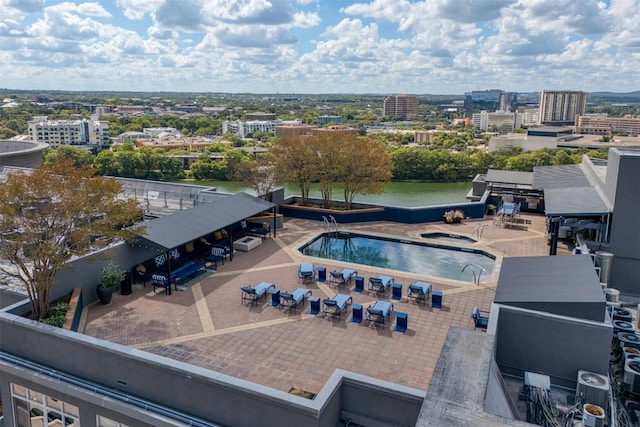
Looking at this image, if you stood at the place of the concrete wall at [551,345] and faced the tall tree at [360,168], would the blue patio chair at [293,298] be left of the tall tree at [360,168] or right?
left

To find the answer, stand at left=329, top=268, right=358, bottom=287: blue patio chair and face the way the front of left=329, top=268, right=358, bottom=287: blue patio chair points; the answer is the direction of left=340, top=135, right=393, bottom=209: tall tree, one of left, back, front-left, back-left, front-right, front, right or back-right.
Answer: front-left

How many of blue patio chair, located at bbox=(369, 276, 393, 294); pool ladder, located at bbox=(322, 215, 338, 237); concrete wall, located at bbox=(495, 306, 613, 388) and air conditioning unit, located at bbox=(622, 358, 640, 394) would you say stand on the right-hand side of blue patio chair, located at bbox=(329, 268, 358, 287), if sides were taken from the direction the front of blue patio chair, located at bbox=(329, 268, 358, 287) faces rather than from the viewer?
3

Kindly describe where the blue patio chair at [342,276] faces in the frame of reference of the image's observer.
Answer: facing away from the viewer and to the right of the viewer

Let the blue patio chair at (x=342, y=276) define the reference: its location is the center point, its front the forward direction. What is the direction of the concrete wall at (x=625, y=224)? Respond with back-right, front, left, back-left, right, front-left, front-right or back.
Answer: front-right

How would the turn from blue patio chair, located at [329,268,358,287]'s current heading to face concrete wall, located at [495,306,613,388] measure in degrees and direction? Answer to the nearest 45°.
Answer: approximately 90° to its right

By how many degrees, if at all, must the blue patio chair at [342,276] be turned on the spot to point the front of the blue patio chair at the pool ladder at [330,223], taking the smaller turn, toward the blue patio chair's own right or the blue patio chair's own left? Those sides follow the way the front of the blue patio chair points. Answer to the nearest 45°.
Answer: approximately 45° to the blue patio chair's own left

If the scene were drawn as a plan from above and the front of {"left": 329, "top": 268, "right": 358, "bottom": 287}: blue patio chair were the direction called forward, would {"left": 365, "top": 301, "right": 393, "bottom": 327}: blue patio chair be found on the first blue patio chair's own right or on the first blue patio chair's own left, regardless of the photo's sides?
on the first blue patio chair's own right

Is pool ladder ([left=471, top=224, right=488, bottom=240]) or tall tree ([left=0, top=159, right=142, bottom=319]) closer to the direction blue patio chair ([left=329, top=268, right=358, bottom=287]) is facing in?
the pool ladder

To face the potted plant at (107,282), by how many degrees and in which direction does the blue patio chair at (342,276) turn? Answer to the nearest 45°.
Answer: approximately 135° to its left

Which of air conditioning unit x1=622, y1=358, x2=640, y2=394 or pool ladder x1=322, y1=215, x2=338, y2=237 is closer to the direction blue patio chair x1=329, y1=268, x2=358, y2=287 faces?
the pool ladder

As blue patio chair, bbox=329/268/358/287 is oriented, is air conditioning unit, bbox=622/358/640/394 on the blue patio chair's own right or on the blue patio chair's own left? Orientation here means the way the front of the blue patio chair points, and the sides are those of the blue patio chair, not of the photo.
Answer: on the blue patio chair's own right

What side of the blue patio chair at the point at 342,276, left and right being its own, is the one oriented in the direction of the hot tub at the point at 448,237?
front

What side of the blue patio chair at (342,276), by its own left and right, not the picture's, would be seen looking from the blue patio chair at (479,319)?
right
